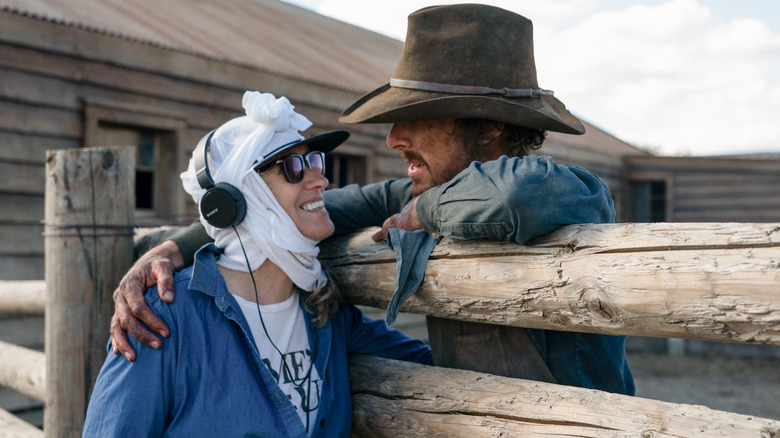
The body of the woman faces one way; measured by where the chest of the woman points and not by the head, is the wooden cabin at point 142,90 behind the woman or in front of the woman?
behind

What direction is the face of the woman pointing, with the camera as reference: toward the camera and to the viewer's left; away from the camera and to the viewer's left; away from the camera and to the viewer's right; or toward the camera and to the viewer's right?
toward the camera and to the viewer's right

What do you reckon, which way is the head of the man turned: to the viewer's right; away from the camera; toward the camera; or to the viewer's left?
to the viewer's left

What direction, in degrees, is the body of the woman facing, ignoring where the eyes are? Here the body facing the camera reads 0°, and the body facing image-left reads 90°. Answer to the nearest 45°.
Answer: approximately 315°
